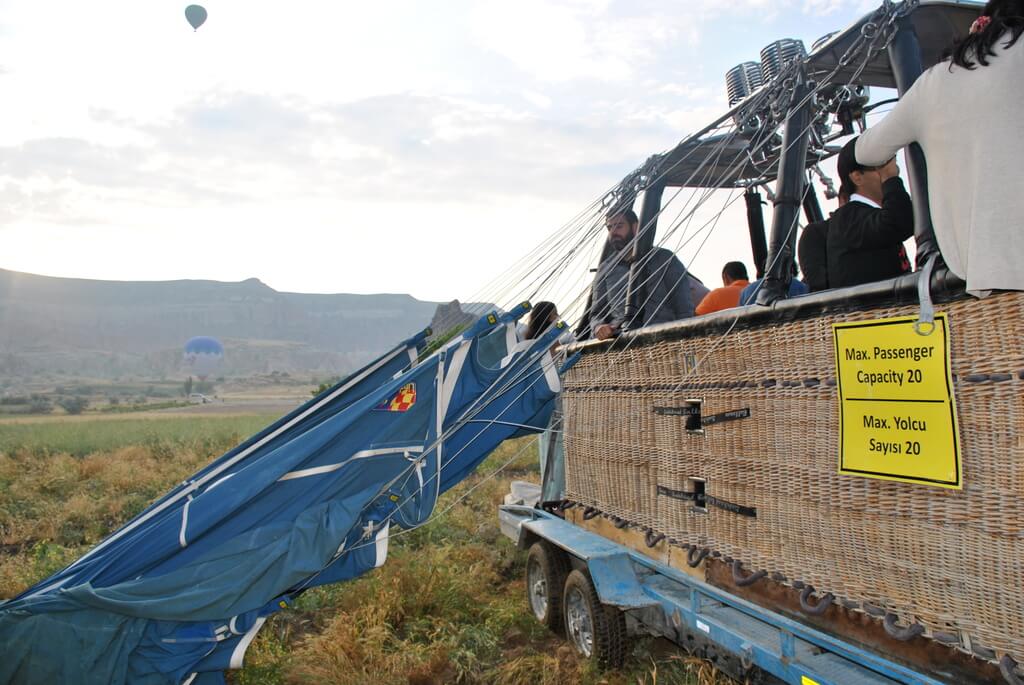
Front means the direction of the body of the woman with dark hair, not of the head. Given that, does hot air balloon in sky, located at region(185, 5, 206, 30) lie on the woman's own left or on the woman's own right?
on the woman's own left

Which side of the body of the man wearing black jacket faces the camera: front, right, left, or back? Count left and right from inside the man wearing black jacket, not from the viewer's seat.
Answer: right

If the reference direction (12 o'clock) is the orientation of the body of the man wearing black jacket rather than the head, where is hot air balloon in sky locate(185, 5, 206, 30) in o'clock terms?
The hot air balloon in sky is roughly at 7 o'clock from the man wearing black jacket.

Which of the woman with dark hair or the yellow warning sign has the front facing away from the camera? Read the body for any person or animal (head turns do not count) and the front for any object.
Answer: the woman with dark hair

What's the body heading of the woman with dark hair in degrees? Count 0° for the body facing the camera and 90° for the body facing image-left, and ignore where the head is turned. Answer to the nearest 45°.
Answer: approximately 180°

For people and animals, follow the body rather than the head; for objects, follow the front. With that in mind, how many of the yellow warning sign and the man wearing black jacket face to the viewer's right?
1
